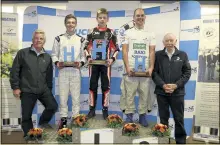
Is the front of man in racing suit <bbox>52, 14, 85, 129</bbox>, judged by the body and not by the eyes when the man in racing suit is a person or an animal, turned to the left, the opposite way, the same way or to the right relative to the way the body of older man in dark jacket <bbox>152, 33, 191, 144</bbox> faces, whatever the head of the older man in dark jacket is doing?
the same way

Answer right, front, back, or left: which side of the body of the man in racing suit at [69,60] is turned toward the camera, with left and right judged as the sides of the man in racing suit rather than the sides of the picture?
front

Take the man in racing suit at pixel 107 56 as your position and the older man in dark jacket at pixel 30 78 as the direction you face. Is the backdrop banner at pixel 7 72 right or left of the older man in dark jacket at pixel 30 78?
right

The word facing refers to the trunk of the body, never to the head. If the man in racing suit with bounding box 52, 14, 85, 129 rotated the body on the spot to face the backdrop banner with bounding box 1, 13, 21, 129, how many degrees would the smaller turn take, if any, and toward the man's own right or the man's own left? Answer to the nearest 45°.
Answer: approximately 135° to the man's own right

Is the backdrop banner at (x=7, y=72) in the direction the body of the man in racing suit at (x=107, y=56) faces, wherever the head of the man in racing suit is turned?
no

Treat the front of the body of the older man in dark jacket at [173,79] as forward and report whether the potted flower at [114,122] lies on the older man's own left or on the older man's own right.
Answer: on the older man's own right

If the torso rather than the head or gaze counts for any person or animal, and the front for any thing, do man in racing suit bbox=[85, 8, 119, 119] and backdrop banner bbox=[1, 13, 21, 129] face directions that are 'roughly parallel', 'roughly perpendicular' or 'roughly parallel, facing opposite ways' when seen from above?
roughly parallel

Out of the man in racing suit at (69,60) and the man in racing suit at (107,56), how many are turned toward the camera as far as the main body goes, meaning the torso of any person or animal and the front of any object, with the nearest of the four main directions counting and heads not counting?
2

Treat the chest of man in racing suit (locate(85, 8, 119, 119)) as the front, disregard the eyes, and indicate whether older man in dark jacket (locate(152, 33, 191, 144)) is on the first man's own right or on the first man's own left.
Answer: on the first man's own left

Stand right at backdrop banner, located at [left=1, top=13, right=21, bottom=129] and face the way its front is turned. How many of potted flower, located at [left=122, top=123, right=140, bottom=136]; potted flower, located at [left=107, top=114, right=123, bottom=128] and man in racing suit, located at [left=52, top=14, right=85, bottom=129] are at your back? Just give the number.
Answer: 0

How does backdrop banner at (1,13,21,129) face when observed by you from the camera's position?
facing the viewer

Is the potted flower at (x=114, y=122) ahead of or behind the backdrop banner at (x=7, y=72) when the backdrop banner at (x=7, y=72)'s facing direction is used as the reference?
ahead

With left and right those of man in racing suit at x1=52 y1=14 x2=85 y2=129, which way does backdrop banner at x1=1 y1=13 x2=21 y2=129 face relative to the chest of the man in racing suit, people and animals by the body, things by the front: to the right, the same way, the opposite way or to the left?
the same way

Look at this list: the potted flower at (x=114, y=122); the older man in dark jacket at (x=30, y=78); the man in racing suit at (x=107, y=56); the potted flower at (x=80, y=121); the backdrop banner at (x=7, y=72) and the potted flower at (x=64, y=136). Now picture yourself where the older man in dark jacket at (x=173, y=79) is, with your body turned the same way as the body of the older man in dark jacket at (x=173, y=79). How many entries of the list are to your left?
0
